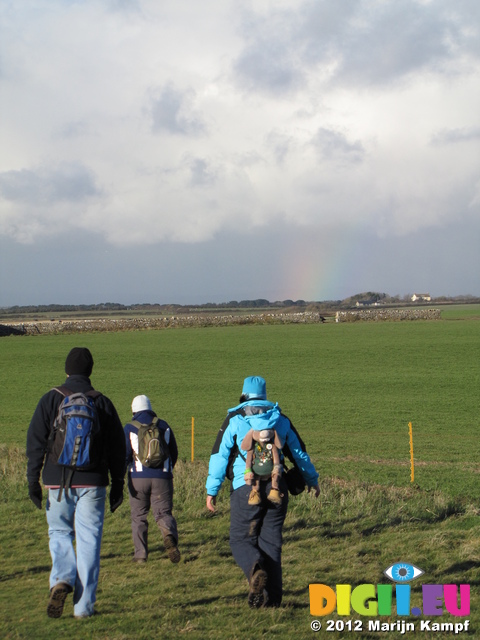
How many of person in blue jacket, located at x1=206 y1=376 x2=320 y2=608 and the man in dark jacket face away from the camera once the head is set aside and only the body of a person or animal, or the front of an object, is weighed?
2

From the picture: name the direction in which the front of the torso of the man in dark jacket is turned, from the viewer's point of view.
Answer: away from the camera

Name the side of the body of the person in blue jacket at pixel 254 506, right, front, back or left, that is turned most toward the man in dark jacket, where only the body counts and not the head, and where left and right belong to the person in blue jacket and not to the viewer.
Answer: left

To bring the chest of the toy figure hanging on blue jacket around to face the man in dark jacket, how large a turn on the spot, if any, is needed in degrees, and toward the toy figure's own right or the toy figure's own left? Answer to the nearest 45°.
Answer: approximately 90° to the toy figure's own right

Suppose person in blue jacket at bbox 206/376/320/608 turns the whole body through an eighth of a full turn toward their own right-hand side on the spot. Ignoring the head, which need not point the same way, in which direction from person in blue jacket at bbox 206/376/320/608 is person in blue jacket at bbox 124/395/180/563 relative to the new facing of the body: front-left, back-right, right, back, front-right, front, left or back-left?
left

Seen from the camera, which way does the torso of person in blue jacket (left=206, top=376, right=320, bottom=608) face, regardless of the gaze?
away from the camera

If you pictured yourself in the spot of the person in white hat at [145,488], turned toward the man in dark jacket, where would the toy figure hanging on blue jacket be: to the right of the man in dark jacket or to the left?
left

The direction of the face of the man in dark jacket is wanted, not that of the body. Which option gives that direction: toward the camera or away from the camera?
away from the camera

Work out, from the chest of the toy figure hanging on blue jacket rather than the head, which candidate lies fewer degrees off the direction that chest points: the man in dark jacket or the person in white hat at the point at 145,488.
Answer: the man in dark jacket

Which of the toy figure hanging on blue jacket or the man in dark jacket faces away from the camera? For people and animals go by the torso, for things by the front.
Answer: the man in dark jacket

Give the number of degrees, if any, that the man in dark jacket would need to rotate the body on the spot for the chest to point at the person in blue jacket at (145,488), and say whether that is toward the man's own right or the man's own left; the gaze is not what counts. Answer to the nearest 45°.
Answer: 0° — they already face them

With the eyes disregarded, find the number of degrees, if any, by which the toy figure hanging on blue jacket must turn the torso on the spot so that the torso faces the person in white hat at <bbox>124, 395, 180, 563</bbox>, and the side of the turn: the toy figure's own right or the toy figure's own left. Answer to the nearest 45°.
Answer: approximately 135° to the toy figure's own right

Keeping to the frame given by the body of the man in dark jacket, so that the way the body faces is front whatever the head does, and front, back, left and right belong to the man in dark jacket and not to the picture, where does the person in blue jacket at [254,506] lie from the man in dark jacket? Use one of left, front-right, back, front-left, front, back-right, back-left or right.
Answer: right
